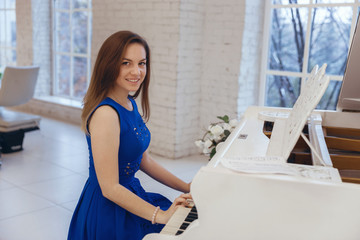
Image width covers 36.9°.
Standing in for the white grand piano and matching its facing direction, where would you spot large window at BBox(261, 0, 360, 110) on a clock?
The large window is roughly at 3 o'clock from the white grand piano.

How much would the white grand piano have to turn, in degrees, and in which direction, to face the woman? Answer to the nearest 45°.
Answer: approximately 45° to its right

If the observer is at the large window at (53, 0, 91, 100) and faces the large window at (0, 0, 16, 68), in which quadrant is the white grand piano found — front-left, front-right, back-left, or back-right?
back-left

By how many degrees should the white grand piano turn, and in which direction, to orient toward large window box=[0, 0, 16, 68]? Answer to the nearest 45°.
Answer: approximately 45° to its right

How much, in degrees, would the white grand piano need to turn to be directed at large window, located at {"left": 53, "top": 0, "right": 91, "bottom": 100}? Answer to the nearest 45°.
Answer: approximately 45° to its right

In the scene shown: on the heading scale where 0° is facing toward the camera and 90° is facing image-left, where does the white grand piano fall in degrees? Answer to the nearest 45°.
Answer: approximately 90°

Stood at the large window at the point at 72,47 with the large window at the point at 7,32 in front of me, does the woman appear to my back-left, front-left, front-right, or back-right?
back-left
